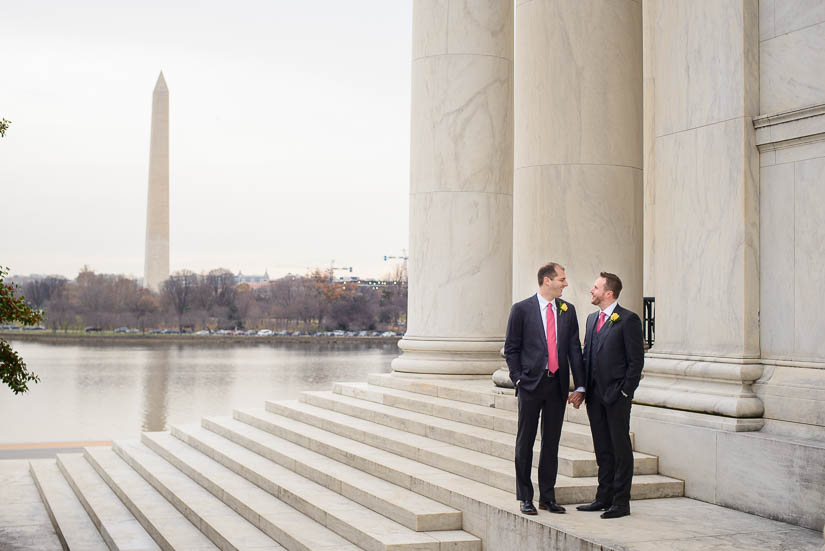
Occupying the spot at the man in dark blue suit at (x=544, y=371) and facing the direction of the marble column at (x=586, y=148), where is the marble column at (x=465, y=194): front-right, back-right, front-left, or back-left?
front-left

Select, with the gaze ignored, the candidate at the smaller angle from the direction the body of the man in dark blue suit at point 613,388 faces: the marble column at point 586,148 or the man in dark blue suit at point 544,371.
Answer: the man in dark blue suit

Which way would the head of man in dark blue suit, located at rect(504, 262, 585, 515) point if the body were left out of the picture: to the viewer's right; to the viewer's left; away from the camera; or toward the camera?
to the viewer's right

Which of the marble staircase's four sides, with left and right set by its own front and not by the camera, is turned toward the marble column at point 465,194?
back

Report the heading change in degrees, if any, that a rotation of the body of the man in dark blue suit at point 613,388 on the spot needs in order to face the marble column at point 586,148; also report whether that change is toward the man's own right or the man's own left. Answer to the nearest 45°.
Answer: approximately 135° to the man's own right

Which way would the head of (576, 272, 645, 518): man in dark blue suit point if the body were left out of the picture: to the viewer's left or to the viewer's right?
to the viewer's left

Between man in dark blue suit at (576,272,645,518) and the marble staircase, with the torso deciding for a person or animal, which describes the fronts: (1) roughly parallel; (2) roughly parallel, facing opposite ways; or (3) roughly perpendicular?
roughly parallel

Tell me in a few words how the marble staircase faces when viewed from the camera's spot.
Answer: facing the viewer and to the left of the viewer

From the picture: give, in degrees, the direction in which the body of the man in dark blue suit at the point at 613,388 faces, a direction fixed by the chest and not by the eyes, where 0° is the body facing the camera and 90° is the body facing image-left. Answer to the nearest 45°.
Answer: approximately 45°
